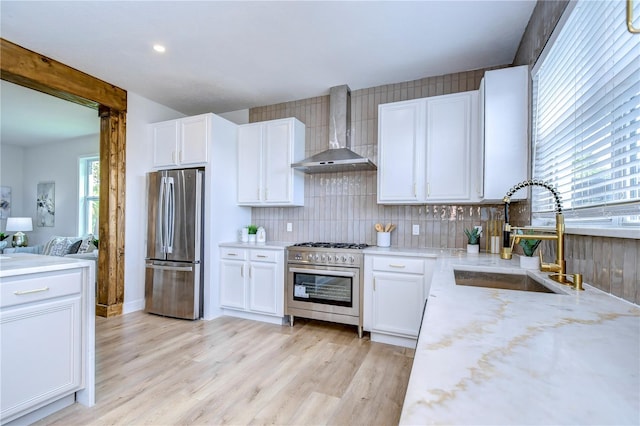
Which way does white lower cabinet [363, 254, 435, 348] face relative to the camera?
toward the camera

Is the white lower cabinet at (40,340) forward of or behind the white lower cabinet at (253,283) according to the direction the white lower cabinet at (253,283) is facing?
forward

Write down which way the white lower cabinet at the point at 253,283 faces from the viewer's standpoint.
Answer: facing the viewer and to the left of the viewer

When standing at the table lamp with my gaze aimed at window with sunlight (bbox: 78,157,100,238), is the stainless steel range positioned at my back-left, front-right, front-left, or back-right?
front-right

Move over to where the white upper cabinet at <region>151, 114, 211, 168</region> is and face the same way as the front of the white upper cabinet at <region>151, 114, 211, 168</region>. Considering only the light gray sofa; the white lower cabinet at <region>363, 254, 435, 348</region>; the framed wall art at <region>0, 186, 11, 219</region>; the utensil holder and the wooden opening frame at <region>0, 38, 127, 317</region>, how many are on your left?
2

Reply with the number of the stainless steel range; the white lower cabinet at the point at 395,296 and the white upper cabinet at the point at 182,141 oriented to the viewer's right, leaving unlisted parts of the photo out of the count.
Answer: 0

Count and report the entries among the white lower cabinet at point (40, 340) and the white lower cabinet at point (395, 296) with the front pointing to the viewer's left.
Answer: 0

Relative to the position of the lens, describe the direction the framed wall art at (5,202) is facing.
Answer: facing the viewer and to the right of the viewer

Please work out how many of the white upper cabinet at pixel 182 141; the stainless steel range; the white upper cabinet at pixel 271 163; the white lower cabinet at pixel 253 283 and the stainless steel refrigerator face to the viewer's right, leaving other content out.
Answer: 0

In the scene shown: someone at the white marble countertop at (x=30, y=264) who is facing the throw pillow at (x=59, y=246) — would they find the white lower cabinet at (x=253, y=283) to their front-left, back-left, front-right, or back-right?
front-right

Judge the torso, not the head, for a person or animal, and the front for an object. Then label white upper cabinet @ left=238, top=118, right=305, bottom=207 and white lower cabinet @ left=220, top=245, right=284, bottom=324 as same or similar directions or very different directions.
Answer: same or similar directions

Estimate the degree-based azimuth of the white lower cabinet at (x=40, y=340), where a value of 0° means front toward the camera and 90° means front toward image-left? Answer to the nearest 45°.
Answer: approximately 315°

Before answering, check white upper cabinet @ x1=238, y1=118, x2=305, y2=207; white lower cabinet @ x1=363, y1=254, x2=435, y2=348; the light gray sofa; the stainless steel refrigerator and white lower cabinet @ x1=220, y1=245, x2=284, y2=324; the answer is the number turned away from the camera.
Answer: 0

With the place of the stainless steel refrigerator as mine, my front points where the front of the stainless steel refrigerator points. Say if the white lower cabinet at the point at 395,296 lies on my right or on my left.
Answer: on my left

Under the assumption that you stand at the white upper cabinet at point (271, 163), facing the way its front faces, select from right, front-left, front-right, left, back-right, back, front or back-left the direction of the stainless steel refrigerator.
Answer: front-right

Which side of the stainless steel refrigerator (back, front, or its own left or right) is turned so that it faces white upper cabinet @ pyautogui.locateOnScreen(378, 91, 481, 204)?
left

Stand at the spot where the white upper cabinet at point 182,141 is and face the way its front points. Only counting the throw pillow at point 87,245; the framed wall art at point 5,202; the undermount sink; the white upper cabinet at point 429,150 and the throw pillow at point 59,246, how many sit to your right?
3
